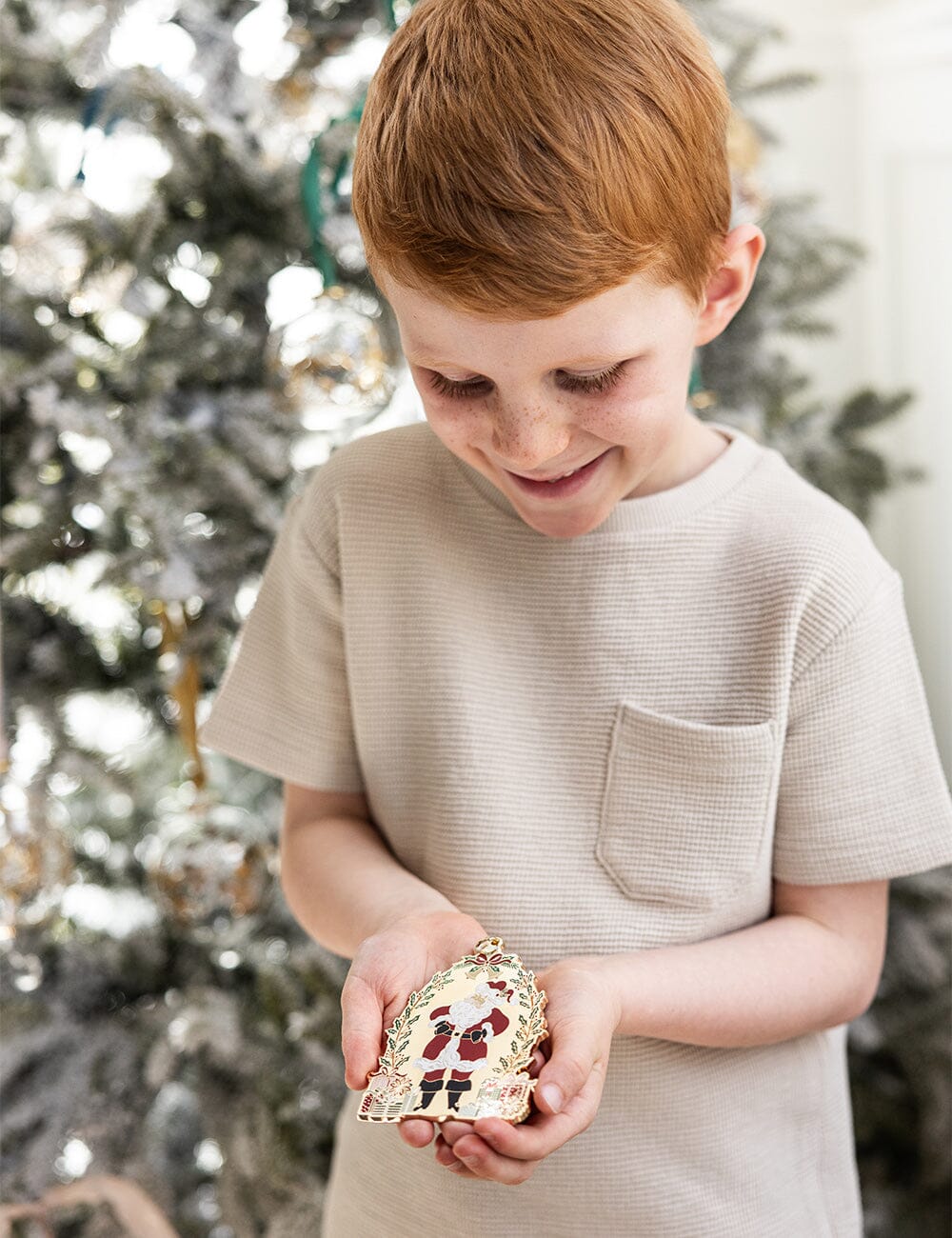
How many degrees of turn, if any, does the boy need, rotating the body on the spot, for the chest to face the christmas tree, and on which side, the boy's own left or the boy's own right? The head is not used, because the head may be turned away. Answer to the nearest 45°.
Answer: approximately 135° to the boy's own right

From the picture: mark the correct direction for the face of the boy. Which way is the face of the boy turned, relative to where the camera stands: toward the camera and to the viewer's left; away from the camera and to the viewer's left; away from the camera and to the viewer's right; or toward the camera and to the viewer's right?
toward the camera and to the viewer's left

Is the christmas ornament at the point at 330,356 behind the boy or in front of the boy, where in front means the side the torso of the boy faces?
behind

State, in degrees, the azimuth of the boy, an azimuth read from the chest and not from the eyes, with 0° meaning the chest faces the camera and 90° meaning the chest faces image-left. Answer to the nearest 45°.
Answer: approximately 0°
